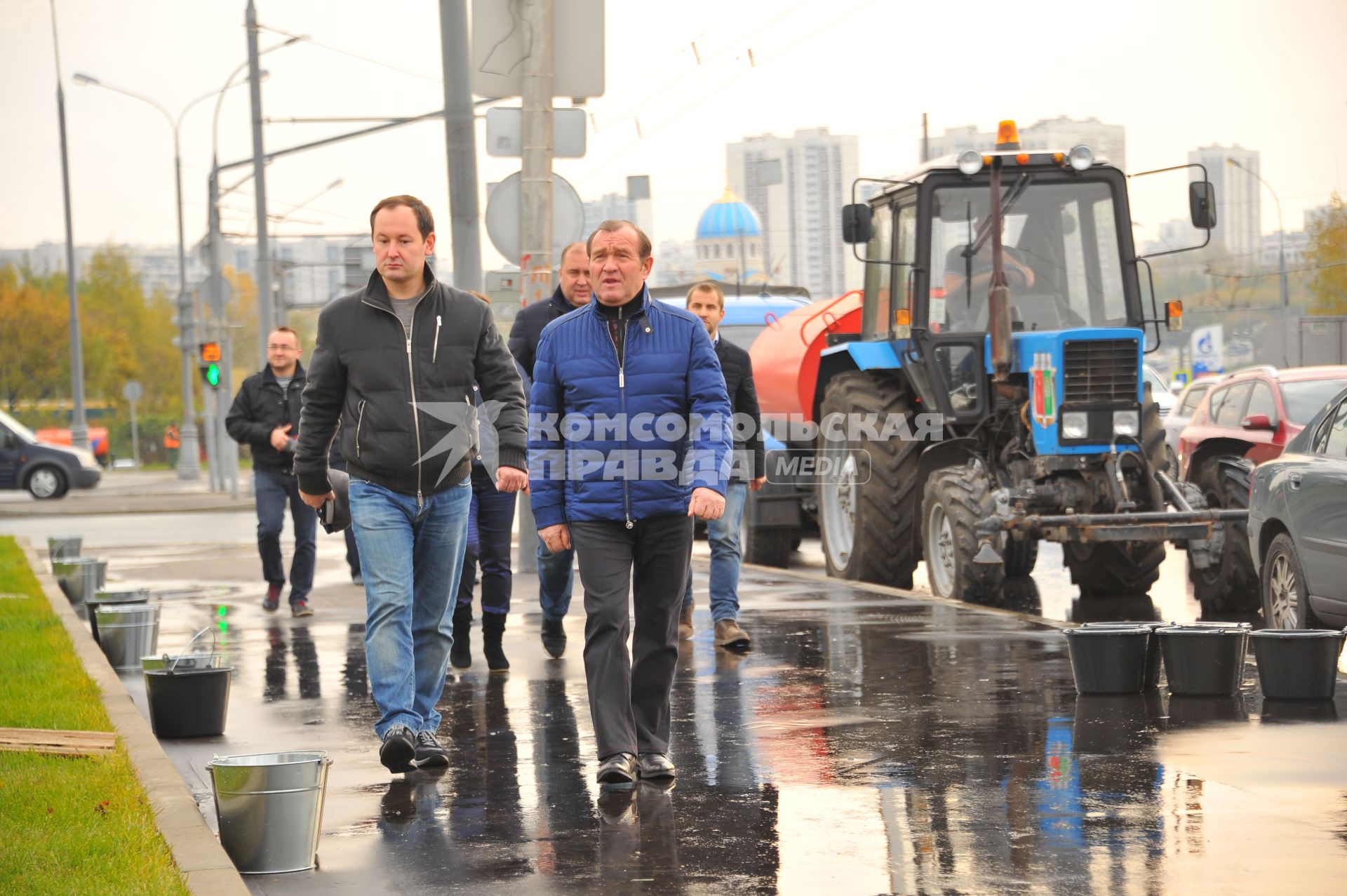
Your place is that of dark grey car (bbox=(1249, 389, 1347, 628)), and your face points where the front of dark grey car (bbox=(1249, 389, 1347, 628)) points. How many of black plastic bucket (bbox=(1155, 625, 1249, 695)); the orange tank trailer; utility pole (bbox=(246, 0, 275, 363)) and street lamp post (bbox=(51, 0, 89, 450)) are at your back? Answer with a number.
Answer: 3

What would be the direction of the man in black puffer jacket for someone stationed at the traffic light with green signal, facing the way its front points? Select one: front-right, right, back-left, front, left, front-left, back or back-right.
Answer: front

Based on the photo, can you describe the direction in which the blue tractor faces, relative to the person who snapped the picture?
facing the viewer and to the right of the viewer

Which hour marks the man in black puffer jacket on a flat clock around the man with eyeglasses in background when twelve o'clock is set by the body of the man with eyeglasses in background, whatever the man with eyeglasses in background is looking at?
The man in black puffer jacket is roughly at 12 o'clock from the man with eyeglasses in background.

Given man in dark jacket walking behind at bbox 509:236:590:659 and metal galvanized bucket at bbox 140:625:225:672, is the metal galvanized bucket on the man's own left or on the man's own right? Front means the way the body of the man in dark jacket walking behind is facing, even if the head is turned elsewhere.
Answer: on the man's own right

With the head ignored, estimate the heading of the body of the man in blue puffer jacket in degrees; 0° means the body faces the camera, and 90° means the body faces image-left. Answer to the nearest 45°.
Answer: approximately 0°

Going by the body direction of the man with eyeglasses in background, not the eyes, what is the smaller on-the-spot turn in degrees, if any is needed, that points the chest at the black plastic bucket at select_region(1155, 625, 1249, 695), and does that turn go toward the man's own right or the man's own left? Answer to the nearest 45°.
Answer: approximately 45° to the man's own left

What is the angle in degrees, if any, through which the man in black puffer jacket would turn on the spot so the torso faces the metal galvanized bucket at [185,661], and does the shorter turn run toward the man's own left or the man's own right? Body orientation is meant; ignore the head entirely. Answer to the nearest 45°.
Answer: approximately 135° to the man's own right
